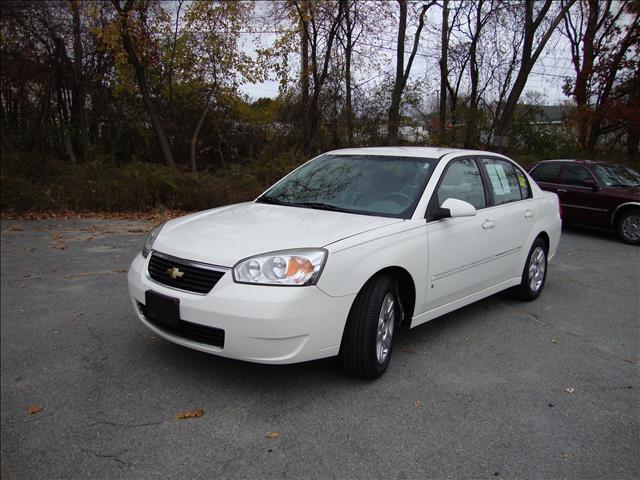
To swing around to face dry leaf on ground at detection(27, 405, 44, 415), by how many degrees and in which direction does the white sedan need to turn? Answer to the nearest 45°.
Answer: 0° — it already faces it

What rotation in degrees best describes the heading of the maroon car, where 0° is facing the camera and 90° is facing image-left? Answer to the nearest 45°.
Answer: approximately 315°

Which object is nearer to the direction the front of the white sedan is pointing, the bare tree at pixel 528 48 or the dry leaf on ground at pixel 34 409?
the dry leaf on ground

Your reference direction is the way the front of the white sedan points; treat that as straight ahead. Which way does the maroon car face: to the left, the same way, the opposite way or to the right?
to the left

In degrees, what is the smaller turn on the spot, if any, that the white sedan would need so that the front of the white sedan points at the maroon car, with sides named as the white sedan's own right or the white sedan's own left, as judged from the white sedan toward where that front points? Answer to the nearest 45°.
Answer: approximately 180°

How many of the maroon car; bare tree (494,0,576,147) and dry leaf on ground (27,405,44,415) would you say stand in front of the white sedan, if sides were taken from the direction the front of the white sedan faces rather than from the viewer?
1

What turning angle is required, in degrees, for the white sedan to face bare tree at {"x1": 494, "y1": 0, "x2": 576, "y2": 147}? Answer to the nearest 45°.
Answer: approximately 135° to its right

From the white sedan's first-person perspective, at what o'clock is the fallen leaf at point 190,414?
The fallen leaf is roughly at 12 o'clock from the white sedan.

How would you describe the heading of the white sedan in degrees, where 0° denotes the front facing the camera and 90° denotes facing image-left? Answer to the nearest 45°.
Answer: approximately 45°

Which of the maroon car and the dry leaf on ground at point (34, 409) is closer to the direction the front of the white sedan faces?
the dry leaf on ground

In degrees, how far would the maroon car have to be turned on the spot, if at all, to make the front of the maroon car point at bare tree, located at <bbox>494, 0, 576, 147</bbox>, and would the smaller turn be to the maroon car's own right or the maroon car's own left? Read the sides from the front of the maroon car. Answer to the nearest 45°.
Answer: approximately 135° to the maroon car's own left
